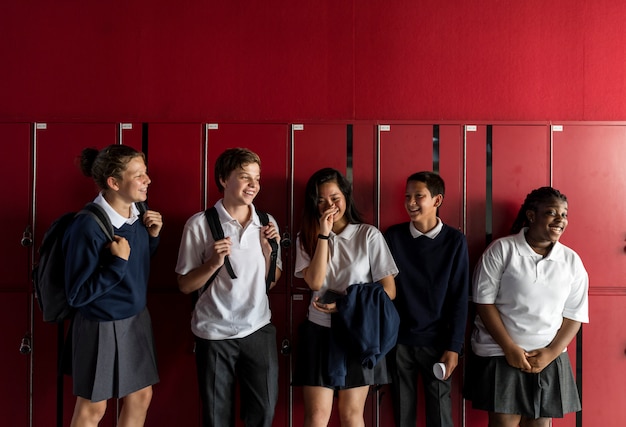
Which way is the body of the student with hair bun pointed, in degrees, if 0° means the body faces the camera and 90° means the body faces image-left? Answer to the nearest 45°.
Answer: approximately 315°

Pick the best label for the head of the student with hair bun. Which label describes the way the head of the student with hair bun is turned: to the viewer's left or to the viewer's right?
to the viewer's right
